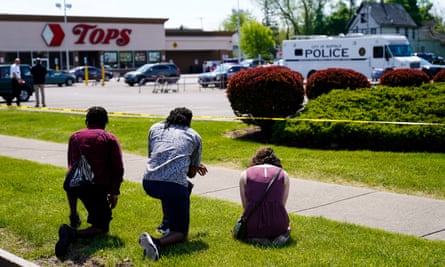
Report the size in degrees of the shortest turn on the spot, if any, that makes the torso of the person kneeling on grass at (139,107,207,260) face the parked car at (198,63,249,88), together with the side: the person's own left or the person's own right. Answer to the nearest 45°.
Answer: approximately 45° to the person's own left

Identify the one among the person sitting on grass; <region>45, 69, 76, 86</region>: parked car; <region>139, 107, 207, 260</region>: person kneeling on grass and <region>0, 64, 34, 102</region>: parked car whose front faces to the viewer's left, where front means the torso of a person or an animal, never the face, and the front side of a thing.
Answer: <region>0, 64, 34, 102</region>: parked car

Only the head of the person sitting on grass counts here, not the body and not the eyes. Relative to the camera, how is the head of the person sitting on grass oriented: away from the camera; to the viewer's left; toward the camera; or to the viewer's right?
away from the camera

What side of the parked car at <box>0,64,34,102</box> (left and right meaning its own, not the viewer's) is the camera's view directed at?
left

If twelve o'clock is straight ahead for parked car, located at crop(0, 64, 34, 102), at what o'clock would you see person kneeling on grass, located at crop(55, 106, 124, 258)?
The person kneeling on grass is roughly at 9 o'clock from the parked car.

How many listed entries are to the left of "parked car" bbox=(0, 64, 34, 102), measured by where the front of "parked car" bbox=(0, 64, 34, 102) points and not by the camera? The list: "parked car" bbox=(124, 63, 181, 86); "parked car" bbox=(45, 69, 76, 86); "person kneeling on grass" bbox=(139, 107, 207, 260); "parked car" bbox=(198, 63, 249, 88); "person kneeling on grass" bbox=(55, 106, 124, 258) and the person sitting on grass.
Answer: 3

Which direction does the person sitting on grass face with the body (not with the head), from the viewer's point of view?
away from the camera

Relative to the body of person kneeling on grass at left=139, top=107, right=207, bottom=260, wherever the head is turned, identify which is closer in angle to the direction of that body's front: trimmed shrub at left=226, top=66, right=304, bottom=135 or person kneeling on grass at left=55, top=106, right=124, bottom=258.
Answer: the trimmed shrub

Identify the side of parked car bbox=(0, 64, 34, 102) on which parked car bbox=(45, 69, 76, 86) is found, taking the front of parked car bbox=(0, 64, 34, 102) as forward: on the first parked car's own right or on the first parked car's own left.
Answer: on the first parked car's own right

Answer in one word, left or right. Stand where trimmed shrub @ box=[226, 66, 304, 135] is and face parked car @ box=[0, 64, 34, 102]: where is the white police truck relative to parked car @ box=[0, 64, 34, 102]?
right

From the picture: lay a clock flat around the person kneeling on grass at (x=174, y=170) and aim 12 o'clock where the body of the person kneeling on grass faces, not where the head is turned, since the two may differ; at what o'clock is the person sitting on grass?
The person sitting on grass is roughly at 2 o'clock from the person kneeling on grass.

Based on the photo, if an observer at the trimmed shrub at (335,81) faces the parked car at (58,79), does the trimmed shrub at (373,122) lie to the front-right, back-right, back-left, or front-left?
back-left
